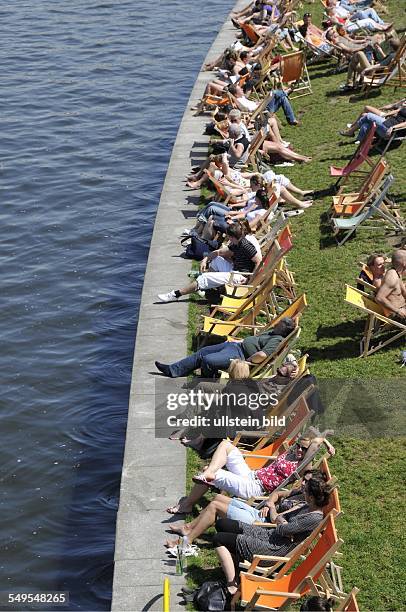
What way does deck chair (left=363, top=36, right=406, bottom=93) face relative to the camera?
to the viewer's left

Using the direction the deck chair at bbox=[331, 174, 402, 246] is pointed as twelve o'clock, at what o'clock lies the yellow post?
The yellow post is roughly at 9 o'clock from the deck chair.

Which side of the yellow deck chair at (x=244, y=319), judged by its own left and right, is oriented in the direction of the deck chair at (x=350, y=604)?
left

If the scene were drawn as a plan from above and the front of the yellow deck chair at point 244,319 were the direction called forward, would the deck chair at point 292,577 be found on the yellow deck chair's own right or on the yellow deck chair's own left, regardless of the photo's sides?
on the yellow deck chair's own left

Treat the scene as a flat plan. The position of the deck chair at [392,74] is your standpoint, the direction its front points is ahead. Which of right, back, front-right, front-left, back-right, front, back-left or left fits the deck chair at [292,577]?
left

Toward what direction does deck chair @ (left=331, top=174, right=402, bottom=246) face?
to the viewer's left

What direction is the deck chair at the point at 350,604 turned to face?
to the viewer's left

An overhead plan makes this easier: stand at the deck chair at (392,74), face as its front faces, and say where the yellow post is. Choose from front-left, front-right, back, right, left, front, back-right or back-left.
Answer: left

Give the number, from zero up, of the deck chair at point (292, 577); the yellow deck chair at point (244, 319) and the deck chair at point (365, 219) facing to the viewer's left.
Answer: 3

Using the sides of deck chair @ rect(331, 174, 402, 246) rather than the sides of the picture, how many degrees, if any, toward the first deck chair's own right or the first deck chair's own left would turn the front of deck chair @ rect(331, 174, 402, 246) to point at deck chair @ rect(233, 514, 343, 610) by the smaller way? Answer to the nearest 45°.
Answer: approximately 90° to the first deck chair's own left

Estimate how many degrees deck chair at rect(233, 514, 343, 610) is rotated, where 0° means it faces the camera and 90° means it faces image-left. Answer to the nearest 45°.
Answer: approximately 90°

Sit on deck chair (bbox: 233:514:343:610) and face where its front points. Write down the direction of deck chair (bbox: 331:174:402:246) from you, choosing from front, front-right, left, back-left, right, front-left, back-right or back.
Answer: right

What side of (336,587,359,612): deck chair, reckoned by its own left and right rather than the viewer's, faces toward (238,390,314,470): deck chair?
right

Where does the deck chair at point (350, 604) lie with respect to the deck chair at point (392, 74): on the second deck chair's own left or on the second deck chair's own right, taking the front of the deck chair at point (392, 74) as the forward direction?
on the second deck chair's own left

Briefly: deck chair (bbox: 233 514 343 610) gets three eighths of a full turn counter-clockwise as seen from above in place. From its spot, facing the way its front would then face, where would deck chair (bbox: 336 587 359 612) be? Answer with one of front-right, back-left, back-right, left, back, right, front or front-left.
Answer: front

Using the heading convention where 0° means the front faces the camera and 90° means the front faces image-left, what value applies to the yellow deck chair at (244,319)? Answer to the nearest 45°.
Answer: approximately 90°
